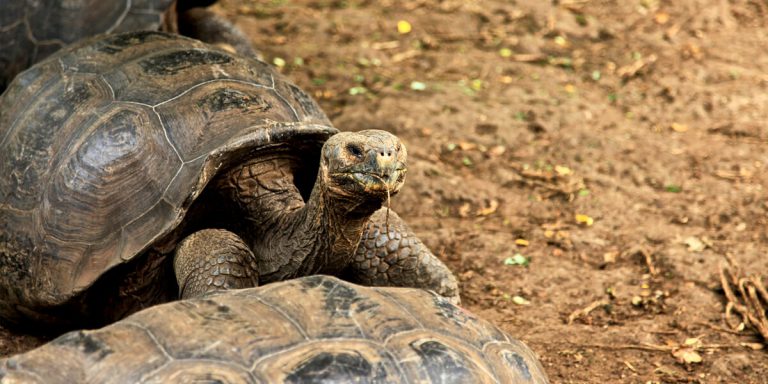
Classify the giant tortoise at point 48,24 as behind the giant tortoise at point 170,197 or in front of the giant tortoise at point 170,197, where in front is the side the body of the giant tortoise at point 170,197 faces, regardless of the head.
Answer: behind

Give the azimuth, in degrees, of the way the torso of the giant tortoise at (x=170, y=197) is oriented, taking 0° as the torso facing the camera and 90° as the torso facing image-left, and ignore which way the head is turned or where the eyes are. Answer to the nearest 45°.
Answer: approximately 315°

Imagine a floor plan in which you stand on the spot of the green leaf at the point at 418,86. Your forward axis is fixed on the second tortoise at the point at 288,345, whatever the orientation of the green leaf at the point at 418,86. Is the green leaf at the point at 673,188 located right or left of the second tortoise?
left

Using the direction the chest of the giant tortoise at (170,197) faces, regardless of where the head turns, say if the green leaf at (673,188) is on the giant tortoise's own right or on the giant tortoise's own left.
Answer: on the giant tortoise's own left

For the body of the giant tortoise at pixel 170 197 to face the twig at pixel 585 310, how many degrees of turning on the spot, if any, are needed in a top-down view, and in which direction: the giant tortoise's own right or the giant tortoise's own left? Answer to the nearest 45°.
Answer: approximately 45° to the giant tortoise's own left

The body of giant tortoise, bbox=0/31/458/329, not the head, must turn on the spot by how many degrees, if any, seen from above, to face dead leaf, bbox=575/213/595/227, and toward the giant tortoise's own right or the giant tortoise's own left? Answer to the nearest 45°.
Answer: approximately 45° to the giant tortoise's own left

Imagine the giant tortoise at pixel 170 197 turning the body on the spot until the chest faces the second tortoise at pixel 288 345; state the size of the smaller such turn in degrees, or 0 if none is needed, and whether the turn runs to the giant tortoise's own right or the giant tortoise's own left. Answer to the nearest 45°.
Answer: approximately 45° to the giant tortoise's own right

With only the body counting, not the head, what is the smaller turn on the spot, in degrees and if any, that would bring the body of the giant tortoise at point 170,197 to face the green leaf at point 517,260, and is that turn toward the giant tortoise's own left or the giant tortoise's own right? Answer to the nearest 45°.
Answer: approximately 45° to the giant tortoise's own left
